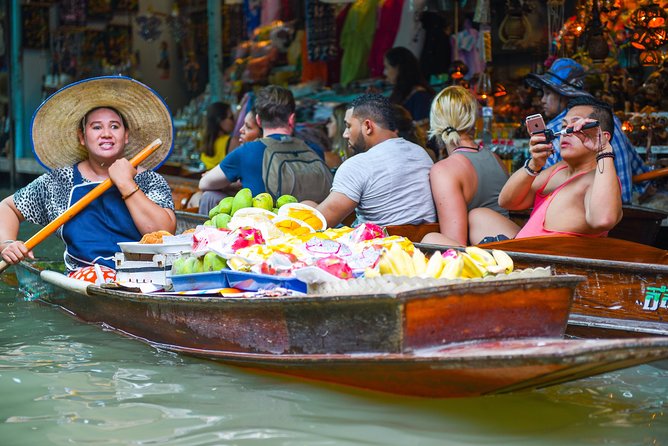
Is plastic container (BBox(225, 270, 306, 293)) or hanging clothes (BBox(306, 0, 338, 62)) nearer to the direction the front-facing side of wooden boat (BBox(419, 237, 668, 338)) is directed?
the plastic container

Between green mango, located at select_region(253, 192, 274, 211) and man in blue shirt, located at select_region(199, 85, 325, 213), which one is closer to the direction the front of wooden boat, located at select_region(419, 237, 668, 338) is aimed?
the green mango

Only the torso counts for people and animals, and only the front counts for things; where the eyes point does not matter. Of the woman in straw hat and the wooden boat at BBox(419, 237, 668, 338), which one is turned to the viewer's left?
the wooden boat

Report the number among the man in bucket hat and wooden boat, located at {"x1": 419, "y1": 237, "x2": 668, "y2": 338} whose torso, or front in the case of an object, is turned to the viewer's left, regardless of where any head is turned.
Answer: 2

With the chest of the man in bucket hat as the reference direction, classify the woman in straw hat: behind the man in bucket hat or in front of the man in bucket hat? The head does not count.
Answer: in front

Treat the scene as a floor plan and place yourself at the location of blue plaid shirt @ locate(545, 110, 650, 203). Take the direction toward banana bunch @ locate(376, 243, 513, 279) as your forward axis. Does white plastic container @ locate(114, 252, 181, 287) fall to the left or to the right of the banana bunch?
right

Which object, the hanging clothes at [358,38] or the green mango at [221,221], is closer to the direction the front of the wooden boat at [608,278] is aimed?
the green mango

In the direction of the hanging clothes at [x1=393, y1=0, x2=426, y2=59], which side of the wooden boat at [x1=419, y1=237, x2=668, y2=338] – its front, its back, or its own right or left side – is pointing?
right

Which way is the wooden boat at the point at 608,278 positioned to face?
to the viewer's left

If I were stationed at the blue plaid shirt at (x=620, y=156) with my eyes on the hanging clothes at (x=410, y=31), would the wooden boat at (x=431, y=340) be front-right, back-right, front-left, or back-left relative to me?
back-left

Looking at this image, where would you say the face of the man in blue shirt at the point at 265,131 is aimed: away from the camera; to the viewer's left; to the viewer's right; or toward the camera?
away from the camera

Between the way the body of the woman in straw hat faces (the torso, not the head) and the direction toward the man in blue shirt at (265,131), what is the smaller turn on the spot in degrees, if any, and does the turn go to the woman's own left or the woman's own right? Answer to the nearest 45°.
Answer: approximately 135° to the woman's own left
